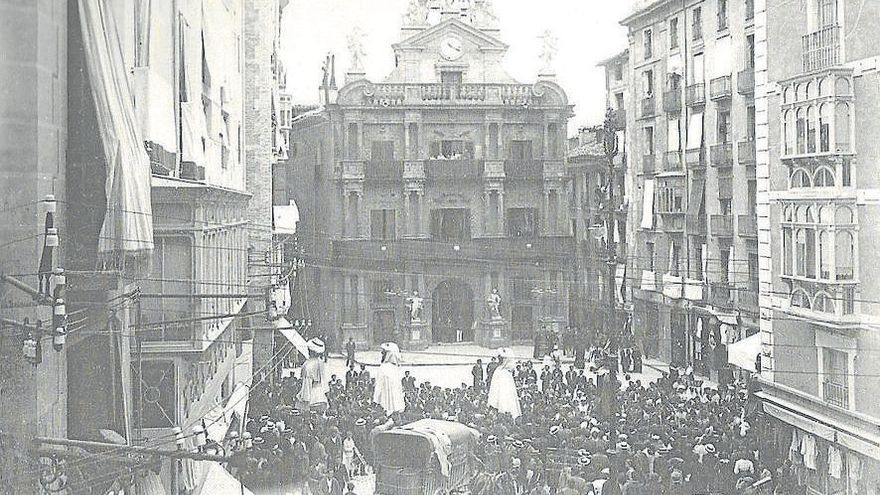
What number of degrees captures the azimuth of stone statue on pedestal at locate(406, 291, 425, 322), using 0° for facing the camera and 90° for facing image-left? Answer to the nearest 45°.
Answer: approximately 0°

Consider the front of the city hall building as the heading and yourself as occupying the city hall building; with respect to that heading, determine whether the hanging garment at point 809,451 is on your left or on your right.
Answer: on your left

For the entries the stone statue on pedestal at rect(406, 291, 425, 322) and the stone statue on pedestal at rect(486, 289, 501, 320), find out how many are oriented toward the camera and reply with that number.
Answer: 2

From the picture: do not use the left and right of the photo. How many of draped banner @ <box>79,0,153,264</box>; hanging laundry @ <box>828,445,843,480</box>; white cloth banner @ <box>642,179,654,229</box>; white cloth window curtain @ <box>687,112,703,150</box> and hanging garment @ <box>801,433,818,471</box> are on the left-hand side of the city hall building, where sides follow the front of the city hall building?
4
